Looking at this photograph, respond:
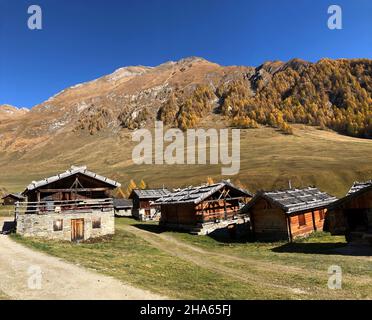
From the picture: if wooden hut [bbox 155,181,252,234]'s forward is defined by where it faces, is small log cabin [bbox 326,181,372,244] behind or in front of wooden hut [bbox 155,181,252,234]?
in front

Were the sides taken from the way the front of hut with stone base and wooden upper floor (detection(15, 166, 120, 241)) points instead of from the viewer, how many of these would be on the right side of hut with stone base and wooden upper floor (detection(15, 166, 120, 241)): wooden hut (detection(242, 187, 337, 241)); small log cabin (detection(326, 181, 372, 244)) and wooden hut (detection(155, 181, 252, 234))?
0

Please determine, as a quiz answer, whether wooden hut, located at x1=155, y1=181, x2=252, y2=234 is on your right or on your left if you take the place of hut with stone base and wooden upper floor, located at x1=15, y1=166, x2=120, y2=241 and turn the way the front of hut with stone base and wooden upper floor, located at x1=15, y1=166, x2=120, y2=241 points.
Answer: on your left

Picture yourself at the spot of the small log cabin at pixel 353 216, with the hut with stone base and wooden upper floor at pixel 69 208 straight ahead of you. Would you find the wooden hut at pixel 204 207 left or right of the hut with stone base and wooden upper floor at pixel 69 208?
right

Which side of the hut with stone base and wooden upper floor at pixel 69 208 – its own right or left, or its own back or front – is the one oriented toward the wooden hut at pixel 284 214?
left

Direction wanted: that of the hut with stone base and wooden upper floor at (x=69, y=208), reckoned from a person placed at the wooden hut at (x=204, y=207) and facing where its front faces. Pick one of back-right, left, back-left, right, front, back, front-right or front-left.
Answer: right

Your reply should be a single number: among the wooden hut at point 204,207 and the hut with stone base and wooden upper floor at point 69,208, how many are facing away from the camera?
0

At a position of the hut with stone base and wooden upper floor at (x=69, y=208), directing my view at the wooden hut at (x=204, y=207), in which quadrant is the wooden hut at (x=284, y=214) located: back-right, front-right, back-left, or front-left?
front-right

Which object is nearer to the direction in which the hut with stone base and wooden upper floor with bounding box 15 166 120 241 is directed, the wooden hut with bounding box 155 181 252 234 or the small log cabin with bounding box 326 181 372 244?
the small log cabin

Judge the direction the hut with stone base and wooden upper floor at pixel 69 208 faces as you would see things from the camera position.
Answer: facing the viewer

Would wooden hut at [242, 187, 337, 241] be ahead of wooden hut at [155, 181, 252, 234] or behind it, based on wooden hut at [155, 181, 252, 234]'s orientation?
ahead

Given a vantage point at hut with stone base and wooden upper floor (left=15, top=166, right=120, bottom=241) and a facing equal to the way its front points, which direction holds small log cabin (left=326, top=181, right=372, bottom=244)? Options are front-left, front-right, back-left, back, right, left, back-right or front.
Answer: front-left
